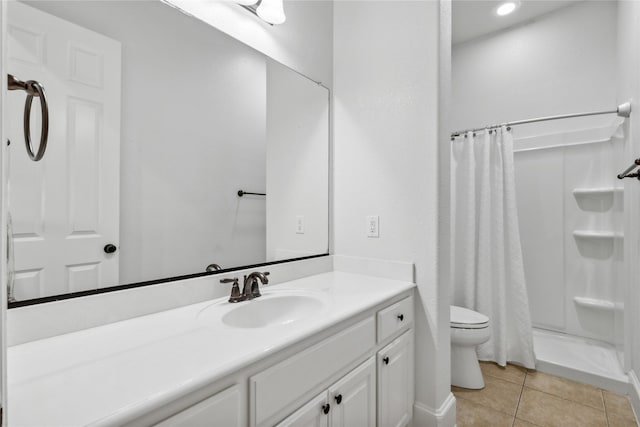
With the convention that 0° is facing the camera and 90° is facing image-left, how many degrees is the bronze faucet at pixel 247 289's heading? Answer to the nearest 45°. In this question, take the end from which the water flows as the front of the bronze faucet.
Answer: approximately 315°

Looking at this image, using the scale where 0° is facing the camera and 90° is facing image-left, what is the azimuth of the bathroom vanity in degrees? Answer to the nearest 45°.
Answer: approximately 315°

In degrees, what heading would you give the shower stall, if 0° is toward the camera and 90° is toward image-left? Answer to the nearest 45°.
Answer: approximately 45°
